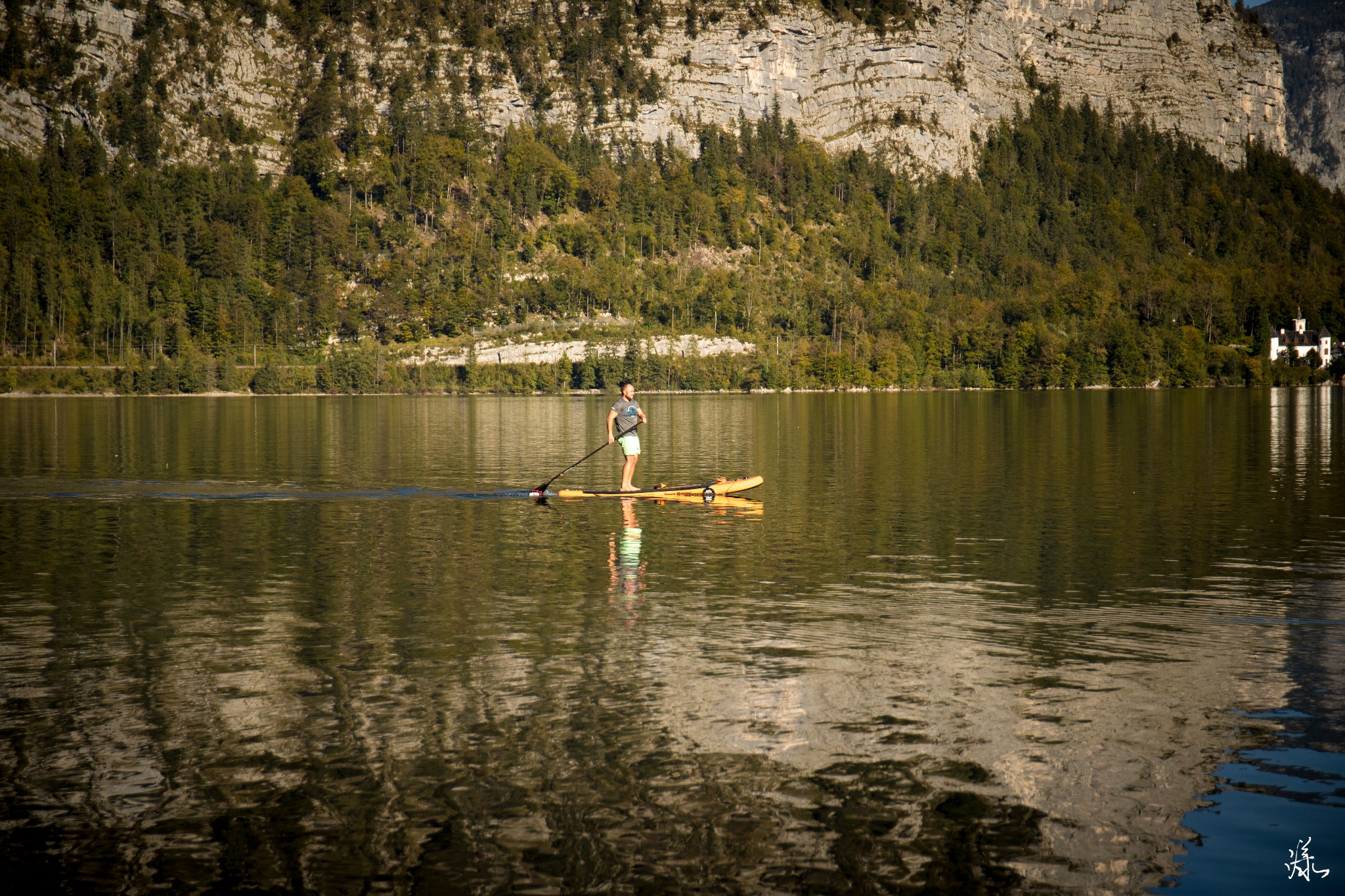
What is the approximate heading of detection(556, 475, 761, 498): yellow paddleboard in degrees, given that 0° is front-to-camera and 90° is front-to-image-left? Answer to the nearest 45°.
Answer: approximately 270°
